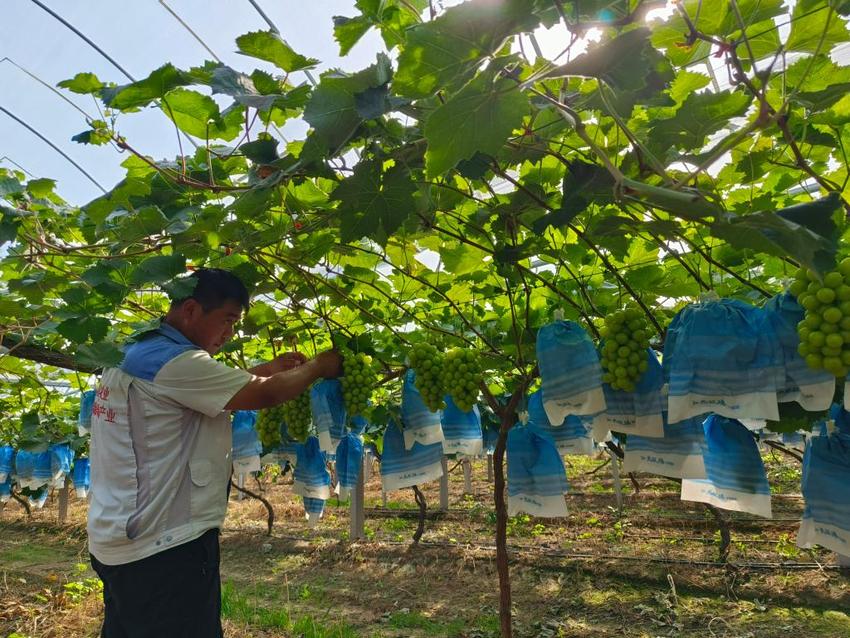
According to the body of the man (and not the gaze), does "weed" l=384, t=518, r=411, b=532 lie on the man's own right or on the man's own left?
on the man's own left

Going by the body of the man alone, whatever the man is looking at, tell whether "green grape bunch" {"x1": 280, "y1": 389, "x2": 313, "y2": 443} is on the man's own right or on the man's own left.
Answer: on the man's own left

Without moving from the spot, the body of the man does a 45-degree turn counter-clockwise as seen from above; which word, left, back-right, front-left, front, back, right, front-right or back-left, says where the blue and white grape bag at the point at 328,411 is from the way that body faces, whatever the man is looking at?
front

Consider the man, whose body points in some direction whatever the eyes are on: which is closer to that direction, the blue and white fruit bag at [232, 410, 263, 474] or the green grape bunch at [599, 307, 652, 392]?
the green grape bunch

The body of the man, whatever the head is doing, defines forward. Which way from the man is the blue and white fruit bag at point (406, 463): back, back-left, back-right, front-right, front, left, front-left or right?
front-left

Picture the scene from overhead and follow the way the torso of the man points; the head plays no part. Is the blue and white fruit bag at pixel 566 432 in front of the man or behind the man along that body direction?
in front

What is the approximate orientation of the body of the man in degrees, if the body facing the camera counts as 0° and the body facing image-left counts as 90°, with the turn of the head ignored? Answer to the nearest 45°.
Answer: approximately 270°

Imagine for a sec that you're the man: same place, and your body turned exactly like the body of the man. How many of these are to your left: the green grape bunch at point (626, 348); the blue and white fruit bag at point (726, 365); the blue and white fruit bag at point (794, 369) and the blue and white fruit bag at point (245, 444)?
1

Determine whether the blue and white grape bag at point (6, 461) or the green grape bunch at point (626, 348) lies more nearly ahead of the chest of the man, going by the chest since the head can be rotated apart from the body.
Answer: the green grape bunch

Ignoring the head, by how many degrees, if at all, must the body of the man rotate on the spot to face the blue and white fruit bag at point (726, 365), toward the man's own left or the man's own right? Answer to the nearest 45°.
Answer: approximately 45° to the man's own right

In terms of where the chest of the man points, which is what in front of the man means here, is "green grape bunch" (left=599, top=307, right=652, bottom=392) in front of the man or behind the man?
in front
